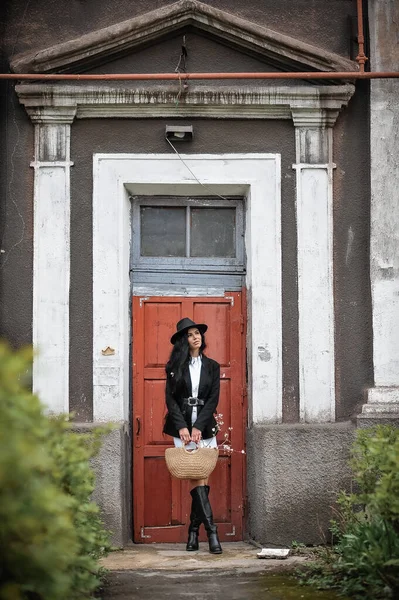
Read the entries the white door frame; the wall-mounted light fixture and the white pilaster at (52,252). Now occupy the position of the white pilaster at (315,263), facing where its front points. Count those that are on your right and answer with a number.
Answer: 3

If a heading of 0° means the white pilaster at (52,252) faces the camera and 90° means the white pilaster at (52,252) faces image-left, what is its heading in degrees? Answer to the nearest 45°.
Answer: approximately 0°

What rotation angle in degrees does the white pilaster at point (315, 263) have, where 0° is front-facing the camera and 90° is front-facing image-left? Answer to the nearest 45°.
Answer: approximately 0°
